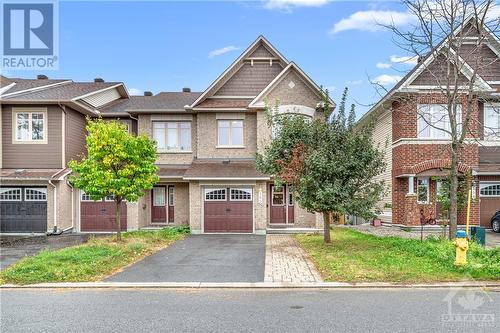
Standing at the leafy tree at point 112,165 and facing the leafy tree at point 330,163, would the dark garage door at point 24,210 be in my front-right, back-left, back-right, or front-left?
back-left

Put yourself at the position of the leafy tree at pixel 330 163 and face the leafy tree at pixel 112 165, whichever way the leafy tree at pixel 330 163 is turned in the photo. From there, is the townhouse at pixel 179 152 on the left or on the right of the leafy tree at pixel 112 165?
right

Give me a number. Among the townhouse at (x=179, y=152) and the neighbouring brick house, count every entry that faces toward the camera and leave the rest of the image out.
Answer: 2

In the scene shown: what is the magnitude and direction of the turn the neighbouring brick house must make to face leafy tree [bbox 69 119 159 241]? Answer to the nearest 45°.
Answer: approximately 45° to its right

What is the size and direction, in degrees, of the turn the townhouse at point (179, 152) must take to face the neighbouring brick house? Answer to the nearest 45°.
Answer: approximately 90° to its left

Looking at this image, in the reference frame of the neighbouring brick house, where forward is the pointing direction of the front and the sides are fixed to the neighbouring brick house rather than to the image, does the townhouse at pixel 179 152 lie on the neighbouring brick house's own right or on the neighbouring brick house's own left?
on the neighbouring brick house's own right
